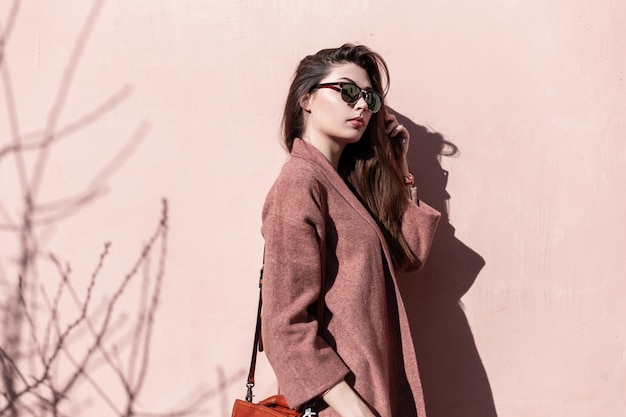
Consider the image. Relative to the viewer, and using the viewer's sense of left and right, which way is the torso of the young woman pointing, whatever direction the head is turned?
facing the viewer and to the right of the viewer
